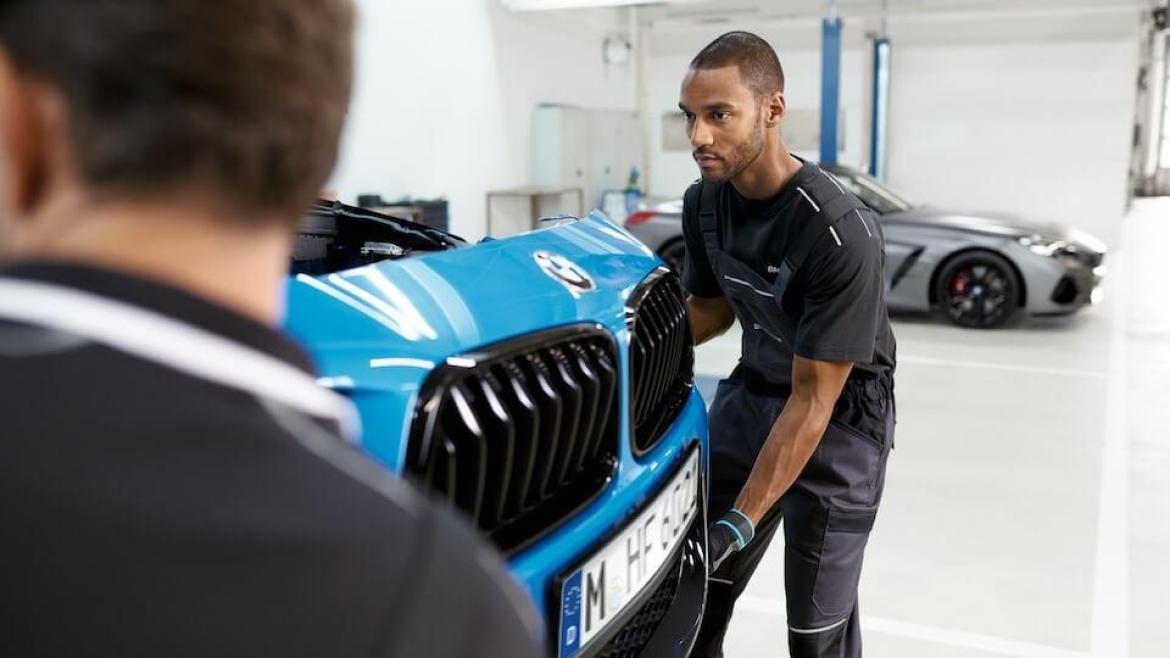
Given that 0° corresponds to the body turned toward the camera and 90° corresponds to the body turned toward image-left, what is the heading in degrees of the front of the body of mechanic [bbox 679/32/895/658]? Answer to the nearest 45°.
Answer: approximately 45°

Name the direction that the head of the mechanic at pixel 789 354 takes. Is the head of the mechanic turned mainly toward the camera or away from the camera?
toward the camera

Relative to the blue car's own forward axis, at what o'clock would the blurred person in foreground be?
The blurred person in foreground is roughly at 2 o'clock from the blue car.

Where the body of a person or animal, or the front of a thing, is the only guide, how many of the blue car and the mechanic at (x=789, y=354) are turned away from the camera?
0

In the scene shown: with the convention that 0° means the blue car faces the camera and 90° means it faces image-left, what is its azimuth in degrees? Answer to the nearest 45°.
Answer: approximately 315°

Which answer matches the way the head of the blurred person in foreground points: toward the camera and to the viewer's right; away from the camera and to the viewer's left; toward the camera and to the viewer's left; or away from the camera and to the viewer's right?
away from the camera and to the viewer's right

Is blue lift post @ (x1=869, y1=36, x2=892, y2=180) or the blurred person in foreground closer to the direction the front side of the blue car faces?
the blurred person in foreground

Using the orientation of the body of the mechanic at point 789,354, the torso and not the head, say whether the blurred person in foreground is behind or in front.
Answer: in front

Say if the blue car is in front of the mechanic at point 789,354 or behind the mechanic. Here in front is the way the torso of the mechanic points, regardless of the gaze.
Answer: in front

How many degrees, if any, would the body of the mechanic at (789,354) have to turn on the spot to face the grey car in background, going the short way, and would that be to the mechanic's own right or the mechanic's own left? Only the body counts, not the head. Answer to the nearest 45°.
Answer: approximately 135° to the mechanic's own right

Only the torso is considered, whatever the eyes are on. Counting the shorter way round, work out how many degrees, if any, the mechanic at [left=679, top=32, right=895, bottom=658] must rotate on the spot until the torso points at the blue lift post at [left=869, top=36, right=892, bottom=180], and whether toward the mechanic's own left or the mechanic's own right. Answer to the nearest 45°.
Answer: approximately 135° to the mechanic's own right

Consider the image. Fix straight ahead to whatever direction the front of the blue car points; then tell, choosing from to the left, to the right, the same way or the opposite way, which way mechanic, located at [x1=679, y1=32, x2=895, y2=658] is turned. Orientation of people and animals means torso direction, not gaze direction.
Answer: to the right
